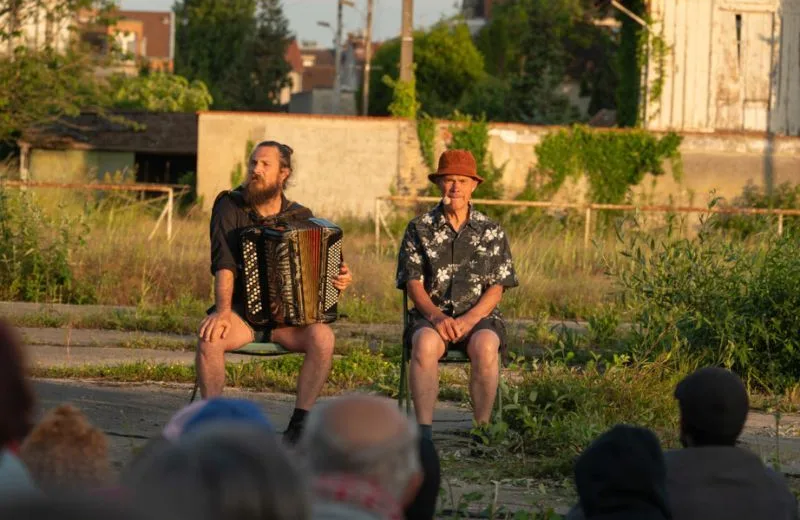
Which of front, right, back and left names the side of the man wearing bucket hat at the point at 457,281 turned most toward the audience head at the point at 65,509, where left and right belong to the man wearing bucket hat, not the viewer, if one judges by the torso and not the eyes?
front

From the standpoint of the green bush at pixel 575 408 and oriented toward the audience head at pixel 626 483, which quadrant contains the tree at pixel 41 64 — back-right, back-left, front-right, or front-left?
back-right

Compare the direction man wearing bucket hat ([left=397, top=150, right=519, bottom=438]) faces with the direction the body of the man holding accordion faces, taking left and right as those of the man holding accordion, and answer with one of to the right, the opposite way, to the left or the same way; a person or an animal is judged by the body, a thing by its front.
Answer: the same way

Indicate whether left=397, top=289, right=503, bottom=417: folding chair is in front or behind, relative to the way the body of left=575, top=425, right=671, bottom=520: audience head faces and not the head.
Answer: in front

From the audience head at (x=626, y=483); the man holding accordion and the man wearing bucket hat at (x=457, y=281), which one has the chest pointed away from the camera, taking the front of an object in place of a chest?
the audience head

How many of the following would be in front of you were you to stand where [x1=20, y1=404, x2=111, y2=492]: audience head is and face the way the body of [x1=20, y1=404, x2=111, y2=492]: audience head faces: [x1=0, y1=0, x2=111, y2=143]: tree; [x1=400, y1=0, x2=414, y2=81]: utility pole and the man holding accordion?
3

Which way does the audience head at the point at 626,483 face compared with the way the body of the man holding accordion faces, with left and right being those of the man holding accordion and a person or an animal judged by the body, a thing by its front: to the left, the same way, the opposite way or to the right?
the opposite way

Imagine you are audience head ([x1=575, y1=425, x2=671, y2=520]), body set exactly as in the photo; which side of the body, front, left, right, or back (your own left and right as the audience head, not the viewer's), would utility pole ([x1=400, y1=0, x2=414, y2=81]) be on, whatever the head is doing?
front

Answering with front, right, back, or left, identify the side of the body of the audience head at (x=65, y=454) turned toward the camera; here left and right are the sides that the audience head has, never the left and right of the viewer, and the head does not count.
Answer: back

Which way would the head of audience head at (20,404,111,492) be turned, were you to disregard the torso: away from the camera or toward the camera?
away from the camera

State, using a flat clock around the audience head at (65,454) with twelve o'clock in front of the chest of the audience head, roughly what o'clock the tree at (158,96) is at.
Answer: The tree is roughly at 12 o'clock from the audience head.

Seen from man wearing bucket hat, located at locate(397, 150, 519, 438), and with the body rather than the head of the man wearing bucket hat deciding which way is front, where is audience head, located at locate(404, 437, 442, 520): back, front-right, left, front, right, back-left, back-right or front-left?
front

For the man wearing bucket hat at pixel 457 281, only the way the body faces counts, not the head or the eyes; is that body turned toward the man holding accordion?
no

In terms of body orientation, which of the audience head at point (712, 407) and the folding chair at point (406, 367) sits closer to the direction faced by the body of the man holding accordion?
the audience head

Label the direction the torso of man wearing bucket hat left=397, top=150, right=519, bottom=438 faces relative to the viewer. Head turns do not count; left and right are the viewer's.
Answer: facing the viewer

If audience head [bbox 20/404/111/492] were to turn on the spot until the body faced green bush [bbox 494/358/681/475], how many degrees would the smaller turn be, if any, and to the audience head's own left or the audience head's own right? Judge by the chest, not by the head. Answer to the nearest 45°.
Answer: approximately 45° to the audience head's own right

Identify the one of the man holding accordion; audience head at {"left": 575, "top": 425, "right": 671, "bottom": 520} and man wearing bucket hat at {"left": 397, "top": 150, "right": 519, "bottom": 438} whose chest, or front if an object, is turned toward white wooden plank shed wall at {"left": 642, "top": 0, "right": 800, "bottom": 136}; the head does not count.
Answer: the audience head

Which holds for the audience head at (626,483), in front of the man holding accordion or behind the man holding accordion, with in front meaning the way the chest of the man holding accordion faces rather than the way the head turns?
in front
